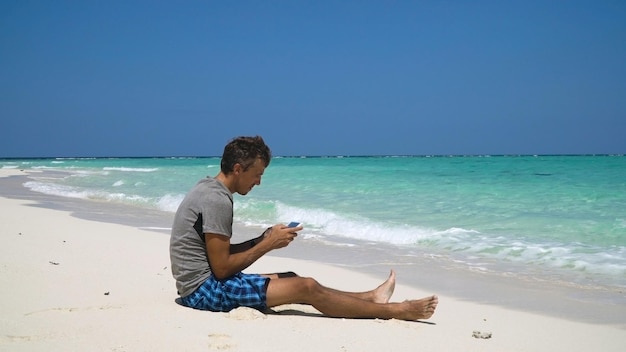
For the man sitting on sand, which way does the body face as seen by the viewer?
to the viewer's right

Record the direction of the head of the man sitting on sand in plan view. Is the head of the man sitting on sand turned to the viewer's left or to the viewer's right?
to the viewer's right
